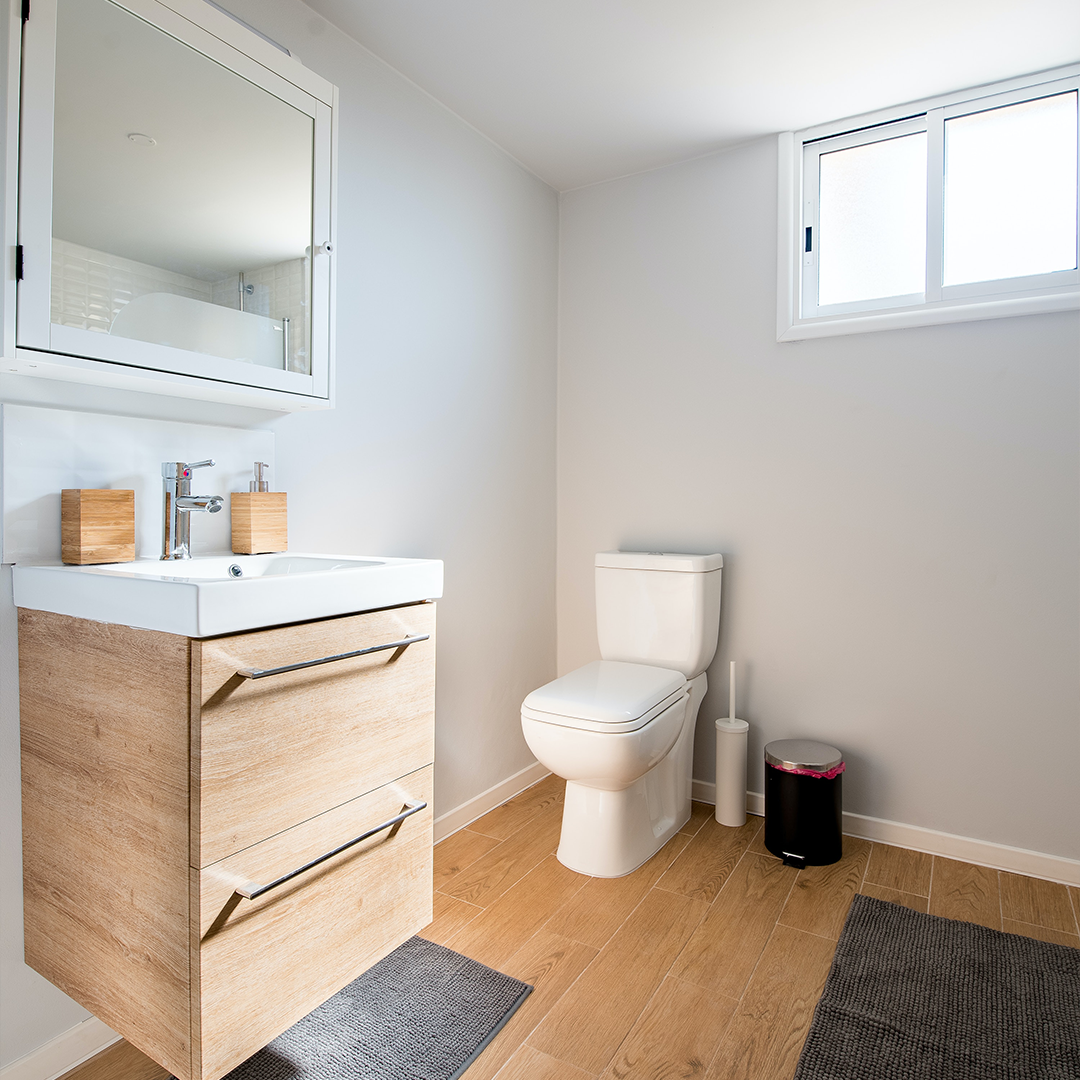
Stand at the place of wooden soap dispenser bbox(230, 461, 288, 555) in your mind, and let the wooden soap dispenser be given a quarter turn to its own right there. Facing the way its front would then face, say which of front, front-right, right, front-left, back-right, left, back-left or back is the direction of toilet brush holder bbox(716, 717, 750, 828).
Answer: back-left

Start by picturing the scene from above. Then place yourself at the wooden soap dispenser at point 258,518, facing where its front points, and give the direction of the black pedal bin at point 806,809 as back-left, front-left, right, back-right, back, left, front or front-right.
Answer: front-left

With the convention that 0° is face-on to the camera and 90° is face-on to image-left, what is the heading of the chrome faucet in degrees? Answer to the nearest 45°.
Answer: approximately 315°

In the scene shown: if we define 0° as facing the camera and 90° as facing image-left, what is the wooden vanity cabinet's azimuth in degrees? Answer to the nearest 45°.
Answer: approximately 315°

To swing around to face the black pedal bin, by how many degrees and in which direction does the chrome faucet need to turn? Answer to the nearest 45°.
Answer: approximately 45° to its left

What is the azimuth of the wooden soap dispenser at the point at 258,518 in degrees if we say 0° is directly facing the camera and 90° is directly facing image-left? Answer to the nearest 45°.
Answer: approximately 315°
